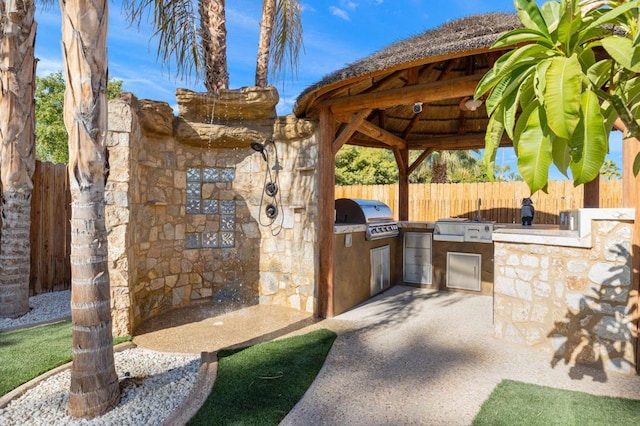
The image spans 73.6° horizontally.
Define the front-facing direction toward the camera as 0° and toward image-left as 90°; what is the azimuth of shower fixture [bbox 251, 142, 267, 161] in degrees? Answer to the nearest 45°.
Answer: approximately 45°

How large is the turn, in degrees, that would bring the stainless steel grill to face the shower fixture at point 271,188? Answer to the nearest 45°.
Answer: approximately 90° to its right

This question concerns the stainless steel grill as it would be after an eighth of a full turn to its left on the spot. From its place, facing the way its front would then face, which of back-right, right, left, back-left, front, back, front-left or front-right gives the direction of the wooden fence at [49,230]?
back

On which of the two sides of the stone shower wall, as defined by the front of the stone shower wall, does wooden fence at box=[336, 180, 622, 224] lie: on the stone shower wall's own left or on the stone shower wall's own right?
on the stone shower wall's own left

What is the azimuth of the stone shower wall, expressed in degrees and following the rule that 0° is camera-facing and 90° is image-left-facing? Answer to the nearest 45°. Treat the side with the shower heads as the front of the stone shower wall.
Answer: approximately 0°

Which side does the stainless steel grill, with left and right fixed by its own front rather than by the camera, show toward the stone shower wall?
right

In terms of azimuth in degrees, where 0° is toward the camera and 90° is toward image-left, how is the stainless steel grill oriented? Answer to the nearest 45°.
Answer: approximately 315°

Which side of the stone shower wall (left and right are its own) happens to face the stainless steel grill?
left
